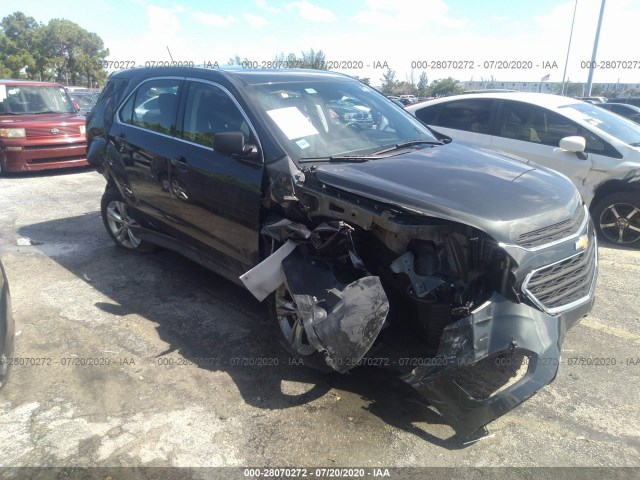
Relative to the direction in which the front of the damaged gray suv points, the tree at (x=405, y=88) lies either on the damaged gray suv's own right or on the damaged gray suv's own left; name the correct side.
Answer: on the damaged gray suv's own left

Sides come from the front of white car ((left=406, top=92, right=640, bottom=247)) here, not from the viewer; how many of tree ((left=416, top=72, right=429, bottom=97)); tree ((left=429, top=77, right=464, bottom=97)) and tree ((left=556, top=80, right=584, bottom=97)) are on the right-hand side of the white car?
0

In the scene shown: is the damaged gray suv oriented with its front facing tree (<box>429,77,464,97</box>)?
no

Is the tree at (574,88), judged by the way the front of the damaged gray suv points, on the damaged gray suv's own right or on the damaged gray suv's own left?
on the damaged gray suv's own left

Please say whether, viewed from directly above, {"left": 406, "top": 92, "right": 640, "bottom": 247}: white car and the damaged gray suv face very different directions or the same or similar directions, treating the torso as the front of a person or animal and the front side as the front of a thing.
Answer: same or similar directions

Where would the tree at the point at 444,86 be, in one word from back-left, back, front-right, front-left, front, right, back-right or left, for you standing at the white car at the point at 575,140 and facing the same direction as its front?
back-left

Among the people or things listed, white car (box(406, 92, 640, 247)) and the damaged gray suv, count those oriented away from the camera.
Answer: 0

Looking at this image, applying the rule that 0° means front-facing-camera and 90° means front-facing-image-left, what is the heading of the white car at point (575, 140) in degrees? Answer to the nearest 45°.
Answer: approximately 315°

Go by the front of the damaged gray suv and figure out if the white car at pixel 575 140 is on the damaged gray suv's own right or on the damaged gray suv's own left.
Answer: on the damaged gray suv's own left

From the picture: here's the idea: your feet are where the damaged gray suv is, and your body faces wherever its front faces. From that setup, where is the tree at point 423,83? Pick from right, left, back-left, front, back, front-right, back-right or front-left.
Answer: back-left

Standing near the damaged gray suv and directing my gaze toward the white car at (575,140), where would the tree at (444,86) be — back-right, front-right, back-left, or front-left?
front-left

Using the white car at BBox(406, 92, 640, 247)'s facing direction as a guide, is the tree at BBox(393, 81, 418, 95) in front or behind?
behind
